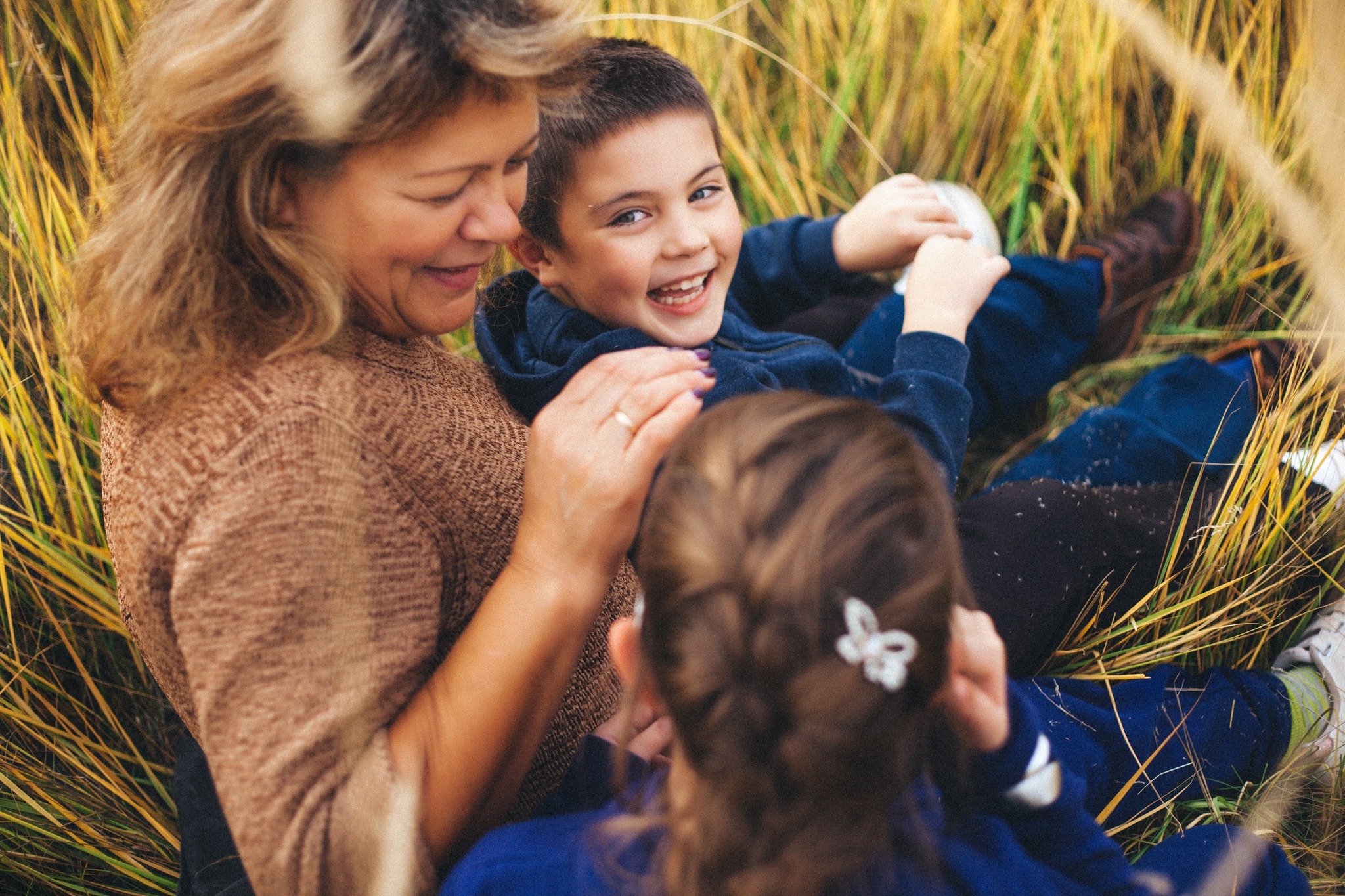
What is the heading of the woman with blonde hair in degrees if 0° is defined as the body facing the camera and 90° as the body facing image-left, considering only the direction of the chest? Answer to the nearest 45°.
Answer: approximately 270°
